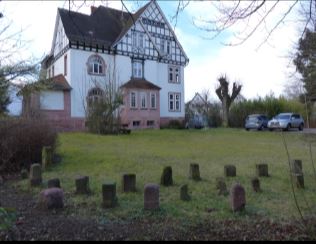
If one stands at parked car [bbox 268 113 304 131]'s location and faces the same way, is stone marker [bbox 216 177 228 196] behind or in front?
in front

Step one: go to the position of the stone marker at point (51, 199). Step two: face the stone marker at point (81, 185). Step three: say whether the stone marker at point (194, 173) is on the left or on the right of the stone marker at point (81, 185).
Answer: right

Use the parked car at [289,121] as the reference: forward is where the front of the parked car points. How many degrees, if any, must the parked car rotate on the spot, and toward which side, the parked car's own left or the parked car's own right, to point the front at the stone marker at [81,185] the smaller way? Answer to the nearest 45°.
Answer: approximately 45° to the parked car's own left

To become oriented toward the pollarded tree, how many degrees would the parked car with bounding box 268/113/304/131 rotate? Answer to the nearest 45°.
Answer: approximately 90° to its right

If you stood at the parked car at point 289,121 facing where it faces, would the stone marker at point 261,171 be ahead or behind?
ahead

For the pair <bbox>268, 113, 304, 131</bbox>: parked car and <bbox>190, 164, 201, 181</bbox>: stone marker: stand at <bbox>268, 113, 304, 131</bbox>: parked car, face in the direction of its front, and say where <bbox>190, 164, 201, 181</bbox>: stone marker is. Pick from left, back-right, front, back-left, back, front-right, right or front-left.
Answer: front-left

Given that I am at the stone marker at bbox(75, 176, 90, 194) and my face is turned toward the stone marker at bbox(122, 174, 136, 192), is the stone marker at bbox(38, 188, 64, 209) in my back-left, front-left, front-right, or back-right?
back-right

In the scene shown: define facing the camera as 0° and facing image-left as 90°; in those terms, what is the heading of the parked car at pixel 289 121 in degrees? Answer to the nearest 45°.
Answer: approximately 45°
